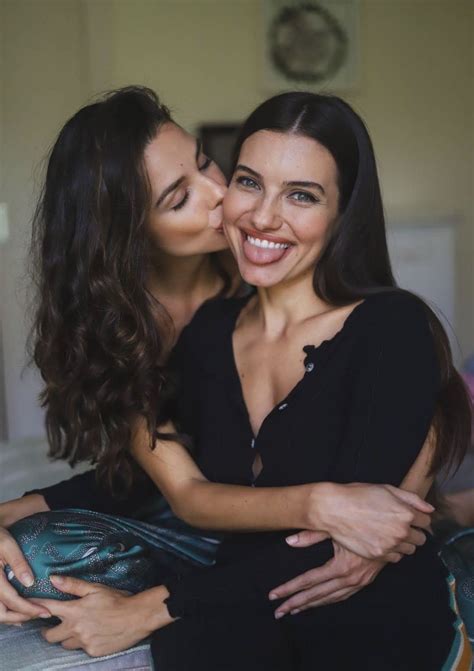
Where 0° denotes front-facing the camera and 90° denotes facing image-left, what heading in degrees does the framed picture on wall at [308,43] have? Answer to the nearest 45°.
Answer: approximately 0°

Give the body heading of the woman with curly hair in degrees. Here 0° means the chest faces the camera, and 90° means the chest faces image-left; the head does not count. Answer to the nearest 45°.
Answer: approximately 315°
